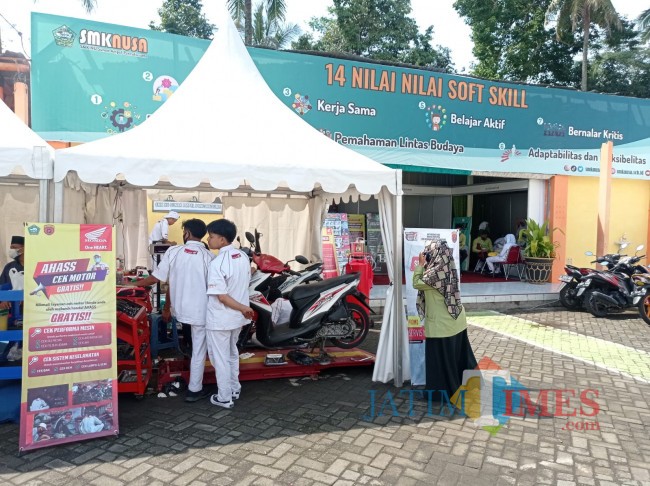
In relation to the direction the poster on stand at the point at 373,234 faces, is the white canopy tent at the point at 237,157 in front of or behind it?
in front

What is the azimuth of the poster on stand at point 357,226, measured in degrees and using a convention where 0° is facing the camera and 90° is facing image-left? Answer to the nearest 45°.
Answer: approximately 0°

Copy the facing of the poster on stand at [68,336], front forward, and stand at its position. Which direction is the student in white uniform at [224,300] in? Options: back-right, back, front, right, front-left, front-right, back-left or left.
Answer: left

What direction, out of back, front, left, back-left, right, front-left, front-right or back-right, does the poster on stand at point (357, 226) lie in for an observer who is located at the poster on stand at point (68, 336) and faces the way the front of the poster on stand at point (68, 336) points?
back-left

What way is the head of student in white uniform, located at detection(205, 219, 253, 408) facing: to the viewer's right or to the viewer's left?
to the viewer's left

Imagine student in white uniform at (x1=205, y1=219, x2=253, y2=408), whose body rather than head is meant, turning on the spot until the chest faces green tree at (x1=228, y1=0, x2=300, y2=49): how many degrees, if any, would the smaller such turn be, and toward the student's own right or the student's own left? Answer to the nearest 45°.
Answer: approximately 45° to the student's own right

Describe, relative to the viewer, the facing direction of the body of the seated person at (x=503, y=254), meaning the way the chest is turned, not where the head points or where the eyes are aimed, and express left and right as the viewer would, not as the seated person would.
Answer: facing to the left of the viewer

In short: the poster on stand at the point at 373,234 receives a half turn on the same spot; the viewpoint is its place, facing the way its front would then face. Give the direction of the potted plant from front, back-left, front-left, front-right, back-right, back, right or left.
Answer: right
